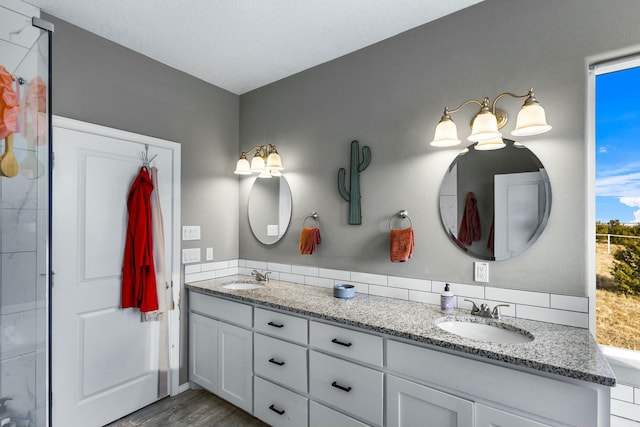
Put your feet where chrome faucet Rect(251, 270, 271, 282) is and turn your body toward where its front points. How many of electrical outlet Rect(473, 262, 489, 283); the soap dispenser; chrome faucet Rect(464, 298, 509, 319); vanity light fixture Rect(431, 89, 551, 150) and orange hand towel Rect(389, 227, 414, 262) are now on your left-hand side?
5

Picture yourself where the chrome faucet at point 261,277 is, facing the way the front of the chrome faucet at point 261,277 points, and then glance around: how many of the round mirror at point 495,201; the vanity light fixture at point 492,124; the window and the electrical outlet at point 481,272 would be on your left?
4

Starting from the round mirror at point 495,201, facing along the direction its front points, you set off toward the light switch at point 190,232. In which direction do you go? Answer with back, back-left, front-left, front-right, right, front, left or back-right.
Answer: right

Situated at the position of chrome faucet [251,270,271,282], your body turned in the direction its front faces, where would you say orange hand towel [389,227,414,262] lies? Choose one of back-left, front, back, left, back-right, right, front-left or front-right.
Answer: left

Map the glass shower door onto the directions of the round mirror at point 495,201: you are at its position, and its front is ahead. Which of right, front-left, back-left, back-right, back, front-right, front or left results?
front-right

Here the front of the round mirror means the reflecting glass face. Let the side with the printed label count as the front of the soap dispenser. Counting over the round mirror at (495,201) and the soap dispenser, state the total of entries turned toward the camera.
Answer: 2

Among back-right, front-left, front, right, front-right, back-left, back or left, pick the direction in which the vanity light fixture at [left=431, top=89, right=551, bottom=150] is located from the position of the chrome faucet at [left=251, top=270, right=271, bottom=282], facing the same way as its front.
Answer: left

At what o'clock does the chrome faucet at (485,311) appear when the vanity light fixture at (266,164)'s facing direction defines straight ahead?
The chrome faucet is roughly at 9 o'clock from the vanity light fixture.

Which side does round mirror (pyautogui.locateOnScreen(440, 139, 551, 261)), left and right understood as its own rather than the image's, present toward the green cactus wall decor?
right

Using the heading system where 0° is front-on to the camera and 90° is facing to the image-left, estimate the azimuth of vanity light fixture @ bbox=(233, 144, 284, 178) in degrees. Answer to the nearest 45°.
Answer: approximately 45°
